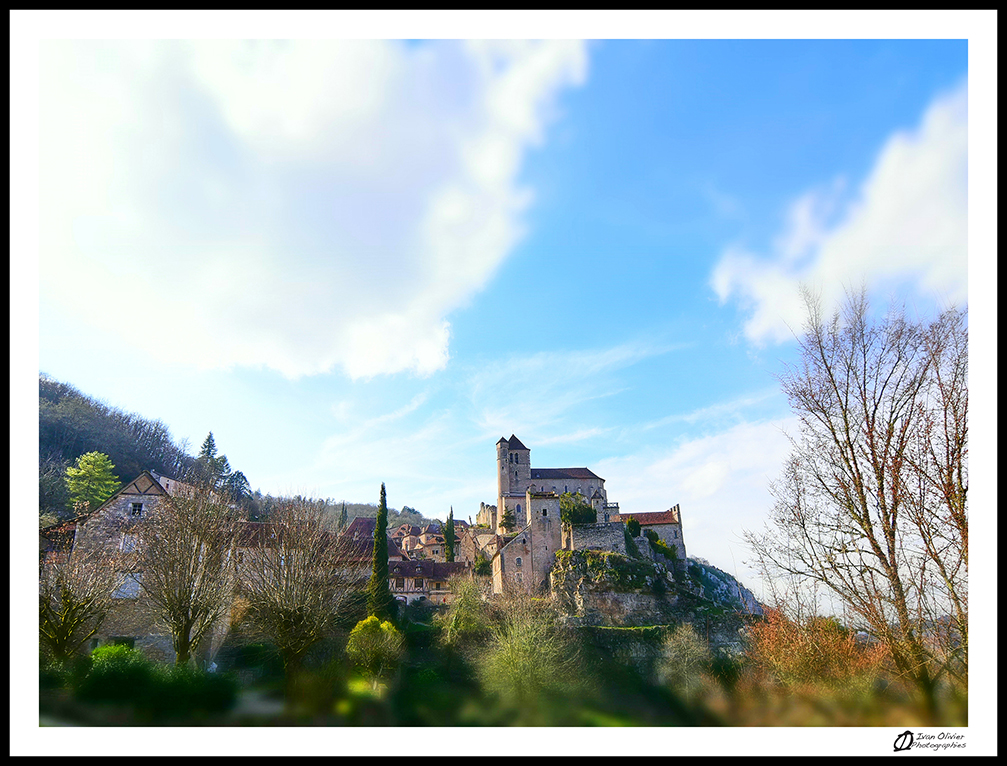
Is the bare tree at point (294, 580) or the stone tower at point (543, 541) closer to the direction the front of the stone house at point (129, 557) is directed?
the bare tree

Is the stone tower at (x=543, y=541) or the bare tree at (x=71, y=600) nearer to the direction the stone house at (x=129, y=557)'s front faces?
the bare tree

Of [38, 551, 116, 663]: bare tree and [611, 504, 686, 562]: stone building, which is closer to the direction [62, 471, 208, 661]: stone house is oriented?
the bare tree

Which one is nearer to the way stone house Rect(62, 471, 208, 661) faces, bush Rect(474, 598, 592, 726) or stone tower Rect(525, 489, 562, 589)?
the bush

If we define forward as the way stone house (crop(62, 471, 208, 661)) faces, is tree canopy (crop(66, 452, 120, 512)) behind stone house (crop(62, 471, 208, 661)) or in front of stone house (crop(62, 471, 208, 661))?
behind

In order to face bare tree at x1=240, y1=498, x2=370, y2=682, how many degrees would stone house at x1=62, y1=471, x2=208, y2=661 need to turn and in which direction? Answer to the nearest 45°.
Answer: approximately 45° to its left

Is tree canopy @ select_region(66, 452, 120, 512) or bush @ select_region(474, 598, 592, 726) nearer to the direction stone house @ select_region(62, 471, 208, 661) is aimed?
the bush

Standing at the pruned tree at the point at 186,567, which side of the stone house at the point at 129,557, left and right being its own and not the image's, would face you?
front

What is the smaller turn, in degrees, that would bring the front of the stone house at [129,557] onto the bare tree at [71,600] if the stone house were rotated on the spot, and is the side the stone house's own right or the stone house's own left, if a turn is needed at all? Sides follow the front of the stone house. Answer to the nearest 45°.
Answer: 0° — it already faces it

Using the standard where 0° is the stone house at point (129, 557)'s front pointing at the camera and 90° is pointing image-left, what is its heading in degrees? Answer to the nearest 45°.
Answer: approximately 0°
